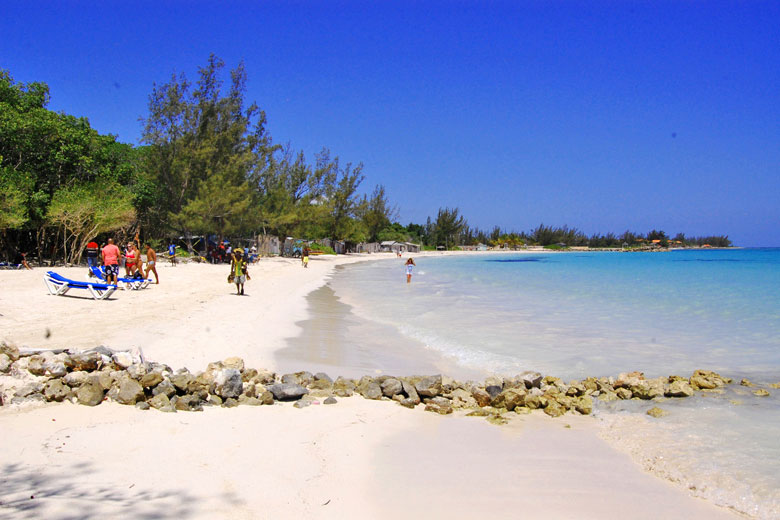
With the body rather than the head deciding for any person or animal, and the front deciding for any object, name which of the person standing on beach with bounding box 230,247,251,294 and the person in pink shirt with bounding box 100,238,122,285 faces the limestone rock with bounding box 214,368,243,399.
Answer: the person standing on beach

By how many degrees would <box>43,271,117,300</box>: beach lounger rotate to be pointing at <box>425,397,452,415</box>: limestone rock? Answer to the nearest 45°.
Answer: approximately 90° to its right

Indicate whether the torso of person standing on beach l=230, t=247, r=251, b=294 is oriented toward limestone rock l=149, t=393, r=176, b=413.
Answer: yes

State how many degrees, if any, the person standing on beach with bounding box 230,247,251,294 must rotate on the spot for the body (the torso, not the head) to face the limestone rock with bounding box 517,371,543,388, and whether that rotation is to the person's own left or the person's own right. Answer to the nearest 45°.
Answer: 0° — they already face it

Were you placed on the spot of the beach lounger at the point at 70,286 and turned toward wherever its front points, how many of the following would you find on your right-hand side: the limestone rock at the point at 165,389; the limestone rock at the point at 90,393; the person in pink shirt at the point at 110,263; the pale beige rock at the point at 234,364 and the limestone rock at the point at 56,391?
4

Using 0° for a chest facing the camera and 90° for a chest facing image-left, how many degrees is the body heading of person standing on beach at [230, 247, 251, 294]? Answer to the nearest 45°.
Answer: approximately 0°

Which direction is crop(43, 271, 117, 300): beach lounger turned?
to the viewer's right

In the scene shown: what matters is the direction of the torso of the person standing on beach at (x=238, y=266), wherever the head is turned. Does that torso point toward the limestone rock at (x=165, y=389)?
yes

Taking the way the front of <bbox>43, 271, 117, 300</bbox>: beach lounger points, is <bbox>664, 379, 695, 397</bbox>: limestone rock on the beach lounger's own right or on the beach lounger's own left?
on the beach lounger's own right
